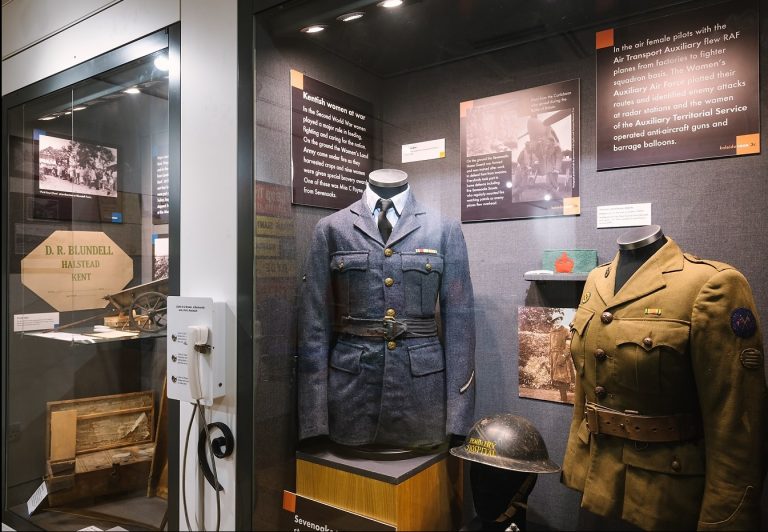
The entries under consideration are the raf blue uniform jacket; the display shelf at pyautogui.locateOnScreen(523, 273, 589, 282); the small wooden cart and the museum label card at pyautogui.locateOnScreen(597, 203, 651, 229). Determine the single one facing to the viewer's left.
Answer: the small wooden cart

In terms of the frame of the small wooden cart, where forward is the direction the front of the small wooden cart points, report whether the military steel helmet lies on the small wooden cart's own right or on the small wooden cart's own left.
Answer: on the small wooden cart's own left

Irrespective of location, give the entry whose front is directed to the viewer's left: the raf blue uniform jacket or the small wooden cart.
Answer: the small wooden cart

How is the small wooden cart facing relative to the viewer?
to the viewer's left

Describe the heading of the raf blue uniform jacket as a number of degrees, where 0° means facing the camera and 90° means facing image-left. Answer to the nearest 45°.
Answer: approximately 0°

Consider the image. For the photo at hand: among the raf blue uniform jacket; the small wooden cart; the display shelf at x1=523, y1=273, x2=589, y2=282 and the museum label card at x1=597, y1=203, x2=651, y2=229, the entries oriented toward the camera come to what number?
3

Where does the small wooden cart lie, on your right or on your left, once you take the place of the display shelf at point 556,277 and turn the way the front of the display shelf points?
on your right
